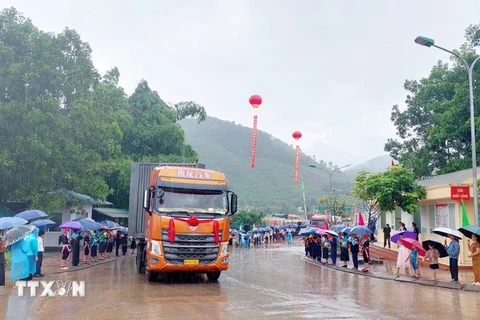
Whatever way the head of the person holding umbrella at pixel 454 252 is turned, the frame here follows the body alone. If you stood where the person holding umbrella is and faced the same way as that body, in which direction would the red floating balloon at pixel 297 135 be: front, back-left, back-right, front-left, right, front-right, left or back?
front-right

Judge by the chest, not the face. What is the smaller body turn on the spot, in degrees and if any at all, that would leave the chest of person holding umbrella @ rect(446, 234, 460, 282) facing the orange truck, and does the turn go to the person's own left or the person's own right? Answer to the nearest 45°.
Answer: approximately 45° to the person's own left

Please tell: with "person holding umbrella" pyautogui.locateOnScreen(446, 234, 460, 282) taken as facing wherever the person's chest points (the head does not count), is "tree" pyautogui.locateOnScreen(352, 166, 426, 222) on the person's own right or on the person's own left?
on the person's own right

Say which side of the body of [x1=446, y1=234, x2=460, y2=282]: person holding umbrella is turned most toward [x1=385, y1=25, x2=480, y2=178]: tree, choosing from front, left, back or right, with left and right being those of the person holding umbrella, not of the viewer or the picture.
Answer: right

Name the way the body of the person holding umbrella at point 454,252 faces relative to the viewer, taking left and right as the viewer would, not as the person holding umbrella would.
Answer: facing to the left of the viewer

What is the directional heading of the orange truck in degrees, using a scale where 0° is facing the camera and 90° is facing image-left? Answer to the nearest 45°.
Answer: approximately 0°

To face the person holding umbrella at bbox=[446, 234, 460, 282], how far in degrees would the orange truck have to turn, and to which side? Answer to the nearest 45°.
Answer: approximately 90° to its left

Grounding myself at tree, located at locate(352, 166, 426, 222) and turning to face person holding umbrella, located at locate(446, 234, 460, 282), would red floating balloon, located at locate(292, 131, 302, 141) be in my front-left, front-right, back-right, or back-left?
back-right

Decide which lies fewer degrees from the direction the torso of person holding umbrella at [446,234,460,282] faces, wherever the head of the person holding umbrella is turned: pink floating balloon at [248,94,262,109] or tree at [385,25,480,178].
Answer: the pink floating balloon

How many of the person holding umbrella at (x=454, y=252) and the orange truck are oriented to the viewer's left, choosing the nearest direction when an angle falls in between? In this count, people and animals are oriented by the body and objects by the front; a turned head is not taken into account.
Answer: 1
